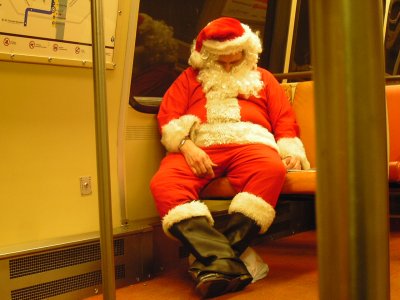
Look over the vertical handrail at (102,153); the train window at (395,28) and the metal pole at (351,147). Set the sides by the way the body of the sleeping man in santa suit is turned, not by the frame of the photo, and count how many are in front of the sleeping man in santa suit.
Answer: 2

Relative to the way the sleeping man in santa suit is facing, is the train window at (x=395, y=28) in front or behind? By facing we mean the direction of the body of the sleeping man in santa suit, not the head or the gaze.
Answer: behind

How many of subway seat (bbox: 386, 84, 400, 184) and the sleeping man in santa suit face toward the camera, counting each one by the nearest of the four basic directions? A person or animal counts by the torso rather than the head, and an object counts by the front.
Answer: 2

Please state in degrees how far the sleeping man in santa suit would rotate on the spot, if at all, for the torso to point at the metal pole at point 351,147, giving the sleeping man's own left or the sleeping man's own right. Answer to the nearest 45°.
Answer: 0° — they already face it

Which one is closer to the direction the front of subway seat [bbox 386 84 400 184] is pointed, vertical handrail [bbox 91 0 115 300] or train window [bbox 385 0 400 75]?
the vertical handrail

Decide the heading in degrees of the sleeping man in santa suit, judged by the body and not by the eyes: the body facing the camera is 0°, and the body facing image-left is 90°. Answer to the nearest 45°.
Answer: approximately 0°

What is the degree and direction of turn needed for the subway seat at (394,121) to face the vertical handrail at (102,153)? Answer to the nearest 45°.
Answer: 0° — it already faces it

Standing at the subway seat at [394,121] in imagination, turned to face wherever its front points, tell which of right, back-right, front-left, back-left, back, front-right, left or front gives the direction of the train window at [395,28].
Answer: back
